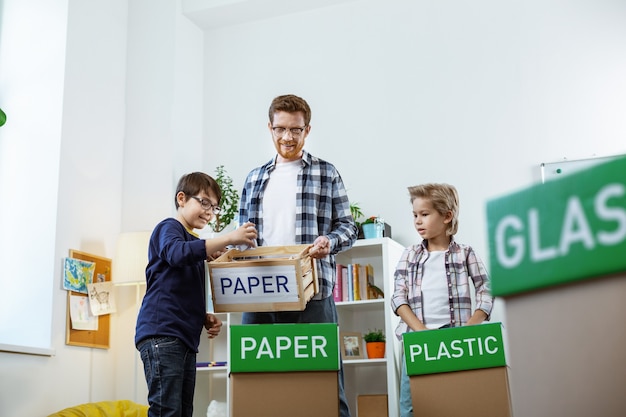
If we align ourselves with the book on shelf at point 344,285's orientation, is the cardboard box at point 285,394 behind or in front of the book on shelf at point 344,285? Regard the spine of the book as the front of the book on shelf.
in front

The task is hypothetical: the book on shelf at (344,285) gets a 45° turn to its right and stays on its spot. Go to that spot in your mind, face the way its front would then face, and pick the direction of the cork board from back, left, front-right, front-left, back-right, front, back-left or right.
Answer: front-right

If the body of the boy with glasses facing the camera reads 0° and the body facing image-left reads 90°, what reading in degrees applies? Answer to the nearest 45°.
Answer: approximately 315°

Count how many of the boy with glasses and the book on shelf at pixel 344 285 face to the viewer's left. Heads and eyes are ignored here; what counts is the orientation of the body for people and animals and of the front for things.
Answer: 0

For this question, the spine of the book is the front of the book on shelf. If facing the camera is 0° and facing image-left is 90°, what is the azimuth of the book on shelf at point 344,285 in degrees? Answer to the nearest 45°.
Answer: approximately 0°

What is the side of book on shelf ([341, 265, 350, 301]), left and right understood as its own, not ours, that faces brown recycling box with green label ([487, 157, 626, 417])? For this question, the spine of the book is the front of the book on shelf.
front

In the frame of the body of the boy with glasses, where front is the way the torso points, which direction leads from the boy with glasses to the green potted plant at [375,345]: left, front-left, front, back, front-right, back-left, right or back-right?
left

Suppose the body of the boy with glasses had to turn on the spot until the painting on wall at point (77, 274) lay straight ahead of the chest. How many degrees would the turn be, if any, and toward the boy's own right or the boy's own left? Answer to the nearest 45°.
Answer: approximately 135° to the boy's own left

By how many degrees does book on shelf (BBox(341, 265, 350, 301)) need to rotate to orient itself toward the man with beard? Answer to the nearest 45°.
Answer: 0° — it already faces them

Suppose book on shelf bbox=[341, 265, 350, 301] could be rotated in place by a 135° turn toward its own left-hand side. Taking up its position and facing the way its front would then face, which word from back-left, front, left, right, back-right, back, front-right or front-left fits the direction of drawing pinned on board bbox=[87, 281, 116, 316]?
back-left

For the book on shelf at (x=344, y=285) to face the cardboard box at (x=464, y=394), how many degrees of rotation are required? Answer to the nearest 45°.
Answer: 0° — it already faces it

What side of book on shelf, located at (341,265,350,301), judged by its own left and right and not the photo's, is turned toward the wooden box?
front

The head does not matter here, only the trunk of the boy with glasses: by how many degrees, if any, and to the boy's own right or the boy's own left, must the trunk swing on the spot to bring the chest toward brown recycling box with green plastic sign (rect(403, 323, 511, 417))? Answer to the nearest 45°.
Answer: approximately 45° to the boy's own left
